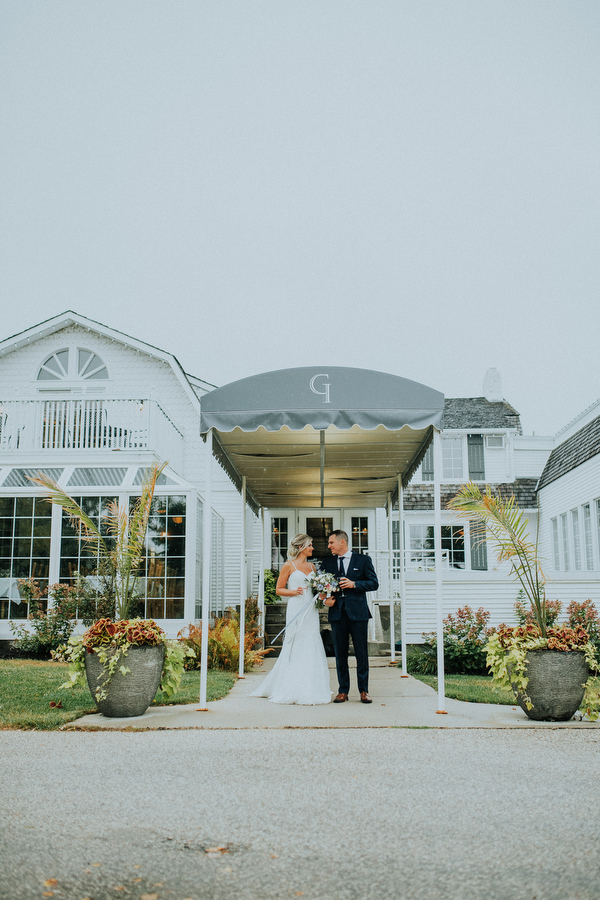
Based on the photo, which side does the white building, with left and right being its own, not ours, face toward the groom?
front

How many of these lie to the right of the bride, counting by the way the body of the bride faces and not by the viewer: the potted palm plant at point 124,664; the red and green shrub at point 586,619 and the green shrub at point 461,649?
1

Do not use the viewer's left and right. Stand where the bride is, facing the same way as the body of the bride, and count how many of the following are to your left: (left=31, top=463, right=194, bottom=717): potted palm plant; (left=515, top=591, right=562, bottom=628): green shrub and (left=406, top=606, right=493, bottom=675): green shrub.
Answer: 2

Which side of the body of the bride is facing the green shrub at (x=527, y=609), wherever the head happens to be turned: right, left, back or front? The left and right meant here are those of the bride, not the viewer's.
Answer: front

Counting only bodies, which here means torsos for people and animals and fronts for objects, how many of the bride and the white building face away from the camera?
0

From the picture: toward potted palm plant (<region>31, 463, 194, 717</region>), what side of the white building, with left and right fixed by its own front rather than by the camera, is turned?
front

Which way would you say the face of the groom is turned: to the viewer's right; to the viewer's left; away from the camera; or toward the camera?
to the viewer's left

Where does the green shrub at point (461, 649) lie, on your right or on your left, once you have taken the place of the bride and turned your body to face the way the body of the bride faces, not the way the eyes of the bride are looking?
on your left

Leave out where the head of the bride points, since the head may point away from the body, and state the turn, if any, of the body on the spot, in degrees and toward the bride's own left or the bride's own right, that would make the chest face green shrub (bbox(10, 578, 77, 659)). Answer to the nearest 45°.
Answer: approximately 180°

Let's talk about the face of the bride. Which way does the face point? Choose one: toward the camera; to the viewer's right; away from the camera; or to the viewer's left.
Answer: to the viewer's right

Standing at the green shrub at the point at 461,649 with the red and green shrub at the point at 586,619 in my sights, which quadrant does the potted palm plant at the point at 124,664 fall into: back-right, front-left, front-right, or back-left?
back-right

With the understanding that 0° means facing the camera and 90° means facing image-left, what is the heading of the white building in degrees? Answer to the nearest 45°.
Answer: approximately 0°

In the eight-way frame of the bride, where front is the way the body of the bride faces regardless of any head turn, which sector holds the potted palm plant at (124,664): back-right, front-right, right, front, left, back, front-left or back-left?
right

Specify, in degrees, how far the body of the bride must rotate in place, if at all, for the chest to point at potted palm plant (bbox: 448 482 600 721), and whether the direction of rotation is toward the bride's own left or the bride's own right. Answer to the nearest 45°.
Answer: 0° — they already face it

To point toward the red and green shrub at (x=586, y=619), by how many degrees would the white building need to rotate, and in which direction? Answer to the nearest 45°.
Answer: approximately 45° to its left

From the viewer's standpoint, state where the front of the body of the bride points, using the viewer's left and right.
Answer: facing the viewer and to the right of the viewer
